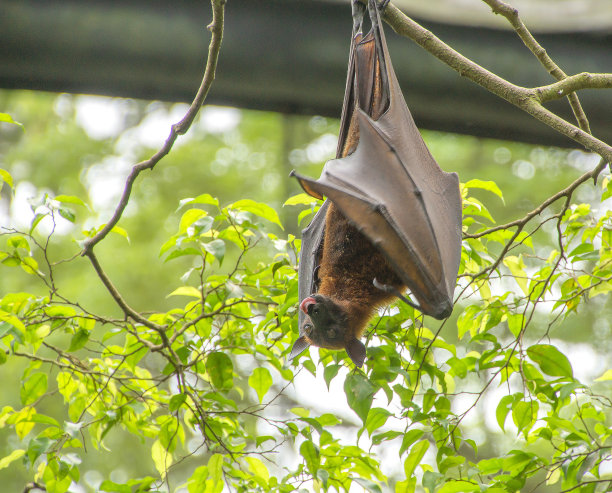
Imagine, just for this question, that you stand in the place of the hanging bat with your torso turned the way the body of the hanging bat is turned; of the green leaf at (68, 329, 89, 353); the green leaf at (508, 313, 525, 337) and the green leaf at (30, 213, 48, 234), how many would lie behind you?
1

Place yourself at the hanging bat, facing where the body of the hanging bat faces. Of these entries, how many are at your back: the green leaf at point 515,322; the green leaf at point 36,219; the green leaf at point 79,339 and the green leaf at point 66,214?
1

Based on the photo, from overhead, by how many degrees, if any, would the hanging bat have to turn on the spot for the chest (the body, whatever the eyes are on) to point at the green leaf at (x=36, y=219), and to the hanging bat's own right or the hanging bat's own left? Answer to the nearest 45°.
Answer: approximately 45° to the hanging bat's own right

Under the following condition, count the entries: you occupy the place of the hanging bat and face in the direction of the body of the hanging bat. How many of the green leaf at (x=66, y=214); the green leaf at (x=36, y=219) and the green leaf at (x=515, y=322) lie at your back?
1

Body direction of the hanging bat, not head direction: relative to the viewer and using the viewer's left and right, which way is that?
facing the viewer and to the left of the viewer

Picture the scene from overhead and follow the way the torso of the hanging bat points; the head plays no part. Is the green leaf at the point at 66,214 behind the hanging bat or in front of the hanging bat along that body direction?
in front
